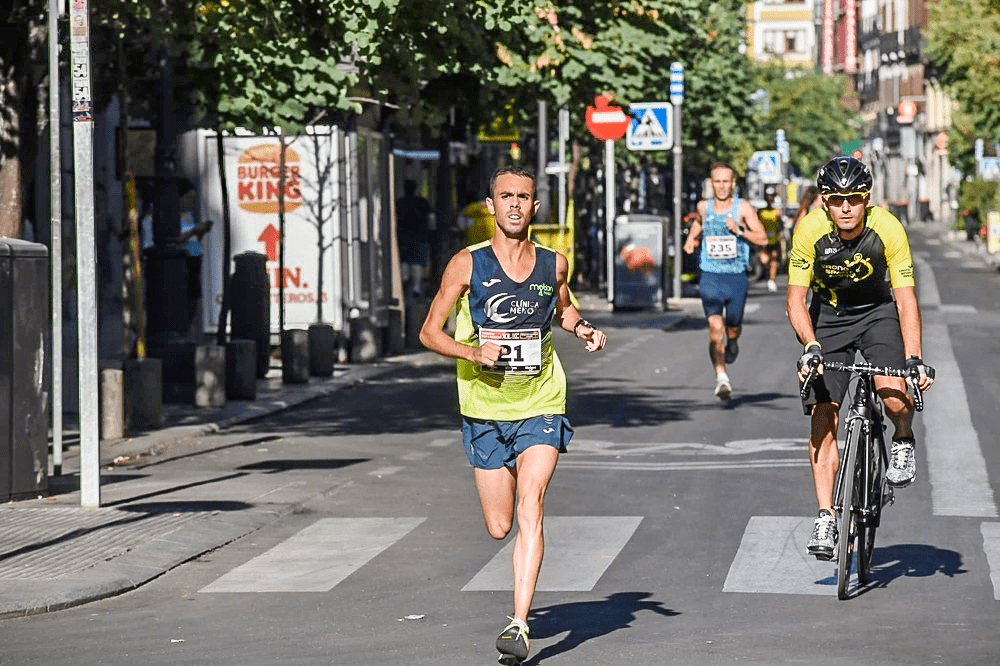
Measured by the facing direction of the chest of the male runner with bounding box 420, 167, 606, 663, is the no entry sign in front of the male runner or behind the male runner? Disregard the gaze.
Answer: behind

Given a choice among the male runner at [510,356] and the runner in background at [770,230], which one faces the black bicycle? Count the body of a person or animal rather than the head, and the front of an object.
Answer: the runner in background

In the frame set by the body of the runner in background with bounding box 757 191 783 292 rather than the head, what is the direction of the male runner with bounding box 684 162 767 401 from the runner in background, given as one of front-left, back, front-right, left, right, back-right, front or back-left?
front

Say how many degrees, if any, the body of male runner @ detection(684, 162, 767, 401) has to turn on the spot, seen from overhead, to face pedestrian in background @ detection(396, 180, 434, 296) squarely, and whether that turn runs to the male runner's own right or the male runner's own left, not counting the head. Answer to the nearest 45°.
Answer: approximately 180°

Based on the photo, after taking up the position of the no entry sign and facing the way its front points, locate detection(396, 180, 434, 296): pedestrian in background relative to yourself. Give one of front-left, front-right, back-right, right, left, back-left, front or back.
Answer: front-right

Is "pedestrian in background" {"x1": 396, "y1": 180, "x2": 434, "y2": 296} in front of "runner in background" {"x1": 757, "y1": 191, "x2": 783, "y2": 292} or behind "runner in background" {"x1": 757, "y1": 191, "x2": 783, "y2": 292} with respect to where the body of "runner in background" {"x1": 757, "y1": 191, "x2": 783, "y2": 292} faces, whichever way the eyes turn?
in front

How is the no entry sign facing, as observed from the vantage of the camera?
facing the viewer

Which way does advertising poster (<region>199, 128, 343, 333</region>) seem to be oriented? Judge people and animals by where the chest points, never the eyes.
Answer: toward the camera

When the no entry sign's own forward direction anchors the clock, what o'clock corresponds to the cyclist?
The cyclist is roughly at 12 o'clock from the no entry sign.

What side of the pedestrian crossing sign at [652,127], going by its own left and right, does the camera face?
front

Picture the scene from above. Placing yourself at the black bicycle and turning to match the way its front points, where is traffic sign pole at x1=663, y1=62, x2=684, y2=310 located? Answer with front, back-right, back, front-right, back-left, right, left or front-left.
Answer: back

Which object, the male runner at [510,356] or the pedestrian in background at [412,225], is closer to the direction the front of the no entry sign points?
the male runner

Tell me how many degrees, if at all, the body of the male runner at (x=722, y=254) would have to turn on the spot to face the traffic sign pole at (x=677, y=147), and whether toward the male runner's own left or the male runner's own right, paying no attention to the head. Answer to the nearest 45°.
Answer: approximately 180°
